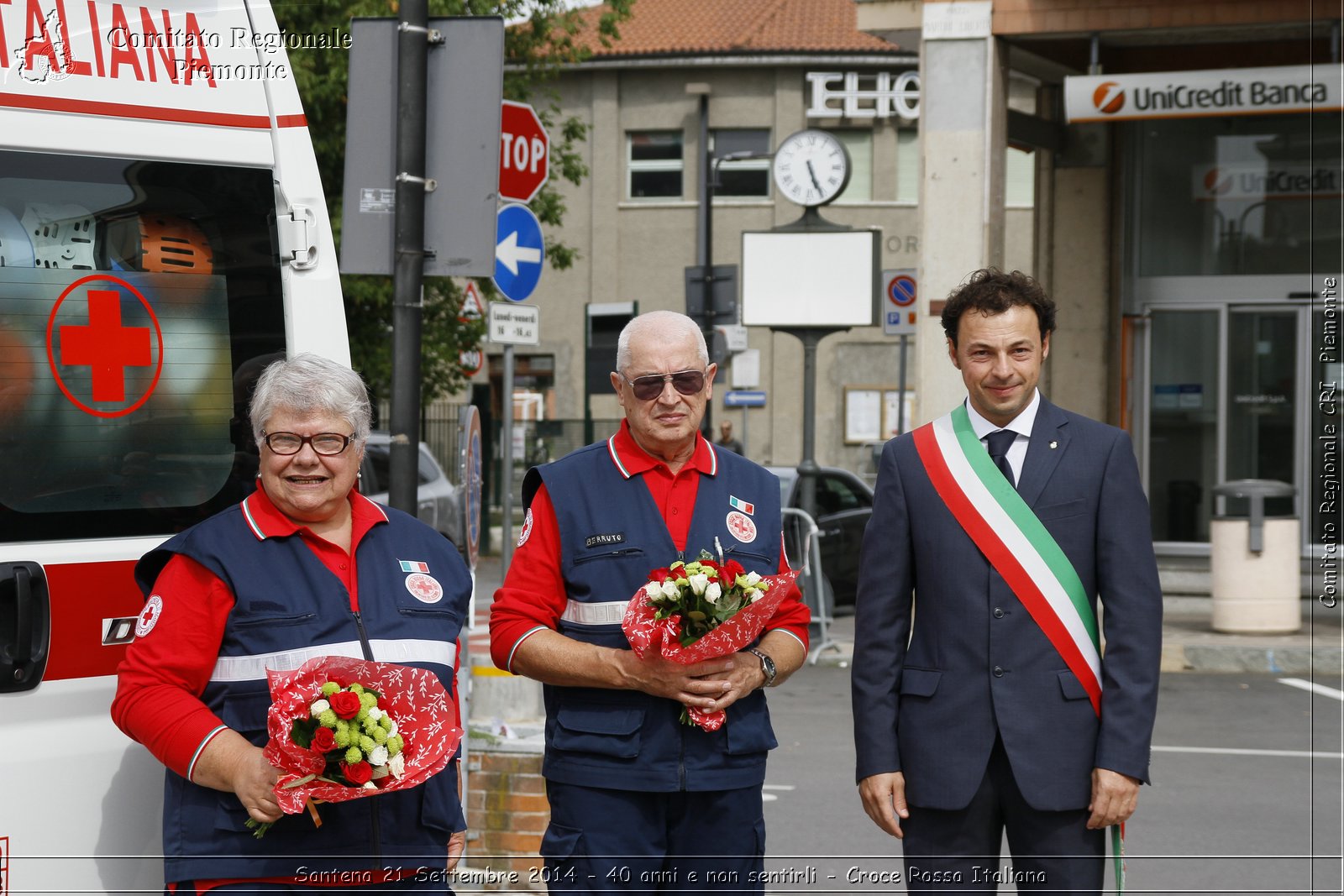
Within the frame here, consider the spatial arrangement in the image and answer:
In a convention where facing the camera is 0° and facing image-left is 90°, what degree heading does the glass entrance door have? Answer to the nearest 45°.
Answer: approximately 0°

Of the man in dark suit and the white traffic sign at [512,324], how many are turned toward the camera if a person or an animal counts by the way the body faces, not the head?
2

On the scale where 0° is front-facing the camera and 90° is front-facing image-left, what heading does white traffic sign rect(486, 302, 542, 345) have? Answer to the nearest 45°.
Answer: approximately 0°
